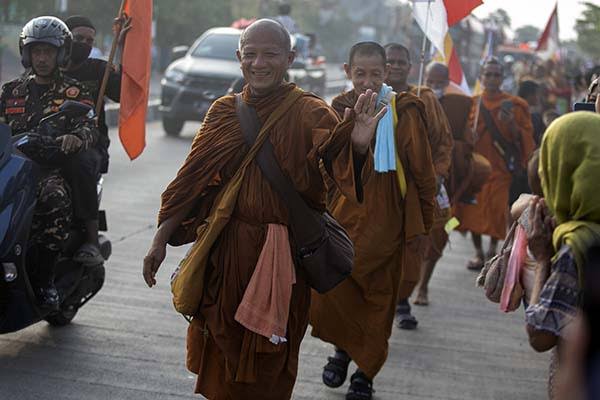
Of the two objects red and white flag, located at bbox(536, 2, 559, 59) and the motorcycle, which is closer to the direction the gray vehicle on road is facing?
the motorcycle

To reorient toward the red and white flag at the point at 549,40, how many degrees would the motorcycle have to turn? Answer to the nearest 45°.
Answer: approximately 180°

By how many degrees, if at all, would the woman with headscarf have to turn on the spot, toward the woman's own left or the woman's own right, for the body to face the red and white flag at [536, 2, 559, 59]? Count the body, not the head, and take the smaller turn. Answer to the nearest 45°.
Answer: approximately 45° to the woman's own right

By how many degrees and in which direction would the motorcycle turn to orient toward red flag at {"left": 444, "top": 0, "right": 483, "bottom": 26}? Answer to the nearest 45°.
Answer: approximately 180°

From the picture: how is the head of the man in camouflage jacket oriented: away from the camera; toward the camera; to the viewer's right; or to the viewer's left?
toward the camera

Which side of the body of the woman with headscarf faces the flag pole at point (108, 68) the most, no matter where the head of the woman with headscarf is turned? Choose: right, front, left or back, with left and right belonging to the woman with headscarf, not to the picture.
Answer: front

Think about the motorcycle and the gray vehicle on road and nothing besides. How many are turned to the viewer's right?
0

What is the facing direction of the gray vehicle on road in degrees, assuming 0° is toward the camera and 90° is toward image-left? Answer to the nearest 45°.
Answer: approximately 45°

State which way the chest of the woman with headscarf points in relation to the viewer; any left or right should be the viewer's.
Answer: facing away from the viewer and to the left of the viewer

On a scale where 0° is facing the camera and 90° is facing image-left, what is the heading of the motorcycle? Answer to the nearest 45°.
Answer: approximately 45°

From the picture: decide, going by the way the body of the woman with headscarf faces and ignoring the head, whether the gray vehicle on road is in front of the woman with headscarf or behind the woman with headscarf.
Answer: in front

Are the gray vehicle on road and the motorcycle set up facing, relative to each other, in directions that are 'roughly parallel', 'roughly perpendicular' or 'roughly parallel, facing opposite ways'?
roughly parallel

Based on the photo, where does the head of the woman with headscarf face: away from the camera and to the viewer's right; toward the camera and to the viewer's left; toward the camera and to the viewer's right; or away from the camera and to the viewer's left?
away from the camera and to the viewer's left

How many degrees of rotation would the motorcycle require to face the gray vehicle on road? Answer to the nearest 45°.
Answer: approximately 135° to its right
